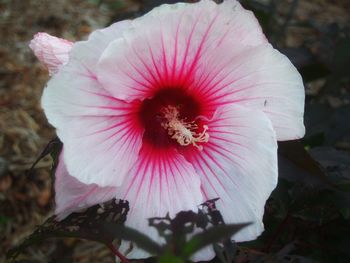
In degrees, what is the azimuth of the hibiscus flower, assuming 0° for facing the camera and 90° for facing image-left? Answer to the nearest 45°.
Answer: approximately 0°
